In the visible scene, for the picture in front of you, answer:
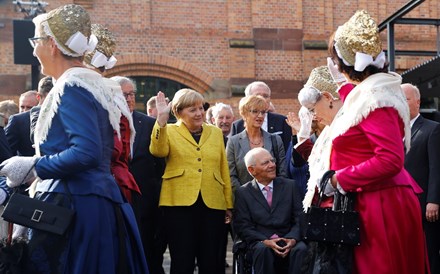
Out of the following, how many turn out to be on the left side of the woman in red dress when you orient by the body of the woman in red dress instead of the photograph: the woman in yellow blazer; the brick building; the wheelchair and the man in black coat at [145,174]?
0

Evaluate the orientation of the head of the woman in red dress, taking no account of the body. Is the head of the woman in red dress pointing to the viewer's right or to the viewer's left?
to the viewer's left

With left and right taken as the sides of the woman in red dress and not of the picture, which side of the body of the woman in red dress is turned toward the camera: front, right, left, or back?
left

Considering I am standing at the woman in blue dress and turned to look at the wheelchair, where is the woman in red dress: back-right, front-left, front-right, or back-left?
front-right

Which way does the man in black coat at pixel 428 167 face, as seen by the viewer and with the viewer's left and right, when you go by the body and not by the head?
facing the viewer and to the left of the viewer

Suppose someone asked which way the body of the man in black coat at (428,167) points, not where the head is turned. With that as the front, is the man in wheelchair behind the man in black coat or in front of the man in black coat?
in front

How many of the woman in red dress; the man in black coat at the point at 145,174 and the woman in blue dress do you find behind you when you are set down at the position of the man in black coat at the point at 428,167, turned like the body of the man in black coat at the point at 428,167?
0

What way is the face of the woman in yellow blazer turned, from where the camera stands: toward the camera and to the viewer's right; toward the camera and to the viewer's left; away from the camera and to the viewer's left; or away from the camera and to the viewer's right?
toward the camera and to the viewer's right

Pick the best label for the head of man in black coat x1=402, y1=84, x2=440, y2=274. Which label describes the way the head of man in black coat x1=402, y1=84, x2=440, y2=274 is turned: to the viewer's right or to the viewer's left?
to the viewer's left

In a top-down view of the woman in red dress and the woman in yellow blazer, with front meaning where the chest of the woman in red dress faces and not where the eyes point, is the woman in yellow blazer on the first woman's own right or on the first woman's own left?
on the first woman's own right
